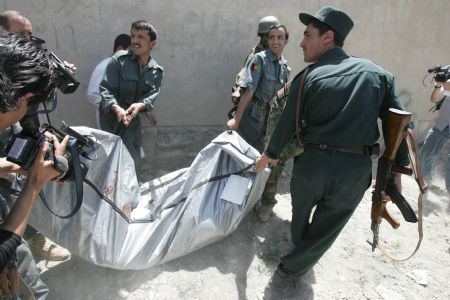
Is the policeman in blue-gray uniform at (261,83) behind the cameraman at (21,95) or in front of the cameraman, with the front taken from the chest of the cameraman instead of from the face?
in front

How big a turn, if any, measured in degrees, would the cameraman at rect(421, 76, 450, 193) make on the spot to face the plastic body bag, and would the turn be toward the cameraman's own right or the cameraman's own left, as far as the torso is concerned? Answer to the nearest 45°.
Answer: approximately 45° to the cameraman's own left

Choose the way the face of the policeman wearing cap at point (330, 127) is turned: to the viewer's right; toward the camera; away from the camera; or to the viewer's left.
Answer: to the viewer's left

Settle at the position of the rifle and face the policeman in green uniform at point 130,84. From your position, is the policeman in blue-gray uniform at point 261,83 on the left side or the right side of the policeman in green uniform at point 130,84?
right

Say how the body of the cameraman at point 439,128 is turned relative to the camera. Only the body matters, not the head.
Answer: to the viewer's left

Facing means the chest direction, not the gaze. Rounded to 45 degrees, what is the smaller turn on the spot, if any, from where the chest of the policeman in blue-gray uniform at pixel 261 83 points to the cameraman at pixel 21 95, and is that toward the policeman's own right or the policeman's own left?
approximately 45° to the policeman's own right

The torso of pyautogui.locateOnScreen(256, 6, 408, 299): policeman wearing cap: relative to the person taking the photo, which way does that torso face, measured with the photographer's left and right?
facing away from the viewer and to the left of the viewer

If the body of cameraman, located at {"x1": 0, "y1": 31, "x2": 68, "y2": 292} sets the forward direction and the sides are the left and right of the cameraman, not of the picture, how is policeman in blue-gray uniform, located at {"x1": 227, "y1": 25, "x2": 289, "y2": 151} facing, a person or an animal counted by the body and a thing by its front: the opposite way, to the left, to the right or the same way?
to the right

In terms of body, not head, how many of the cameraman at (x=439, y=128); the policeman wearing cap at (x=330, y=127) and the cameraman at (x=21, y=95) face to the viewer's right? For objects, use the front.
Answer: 1

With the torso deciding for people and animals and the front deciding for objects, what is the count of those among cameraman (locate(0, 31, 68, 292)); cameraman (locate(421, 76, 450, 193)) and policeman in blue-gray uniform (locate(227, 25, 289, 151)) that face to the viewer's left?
1

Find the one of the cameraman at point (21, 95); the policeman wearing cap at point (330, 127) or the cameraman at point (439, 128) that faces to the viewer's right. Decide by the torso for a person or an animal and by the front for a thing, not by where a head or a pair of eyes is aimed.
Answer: the cameraman at point (21, 95)

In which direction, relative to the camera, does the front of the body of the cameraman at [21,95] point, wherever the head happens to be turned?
to the viewer's right

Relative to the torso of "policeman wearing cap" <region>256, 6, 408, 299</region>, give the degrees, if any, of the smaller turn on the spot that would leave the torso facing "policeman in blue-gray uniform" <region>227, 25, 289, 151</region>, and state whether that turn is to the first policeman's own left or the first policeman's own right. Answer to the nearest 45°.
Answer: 0° — they already face them
